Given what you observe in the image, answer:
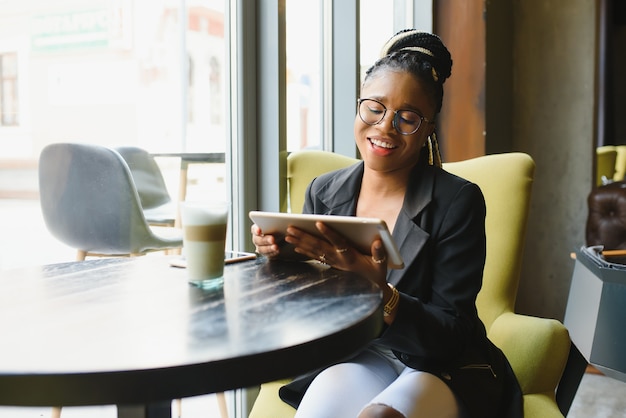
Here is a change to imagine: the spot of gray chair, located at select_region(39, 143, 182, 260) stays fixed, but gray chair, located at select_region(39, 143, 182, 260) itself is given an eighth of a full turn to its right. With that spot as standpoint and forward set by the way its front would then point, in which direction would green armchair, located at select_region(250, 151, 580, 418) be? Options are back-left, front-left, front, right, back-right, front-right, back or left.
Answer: front

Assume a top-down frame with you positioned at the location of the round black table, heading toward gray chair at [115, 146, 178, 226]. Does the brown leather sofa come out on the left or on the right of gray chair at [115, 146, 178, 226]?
right

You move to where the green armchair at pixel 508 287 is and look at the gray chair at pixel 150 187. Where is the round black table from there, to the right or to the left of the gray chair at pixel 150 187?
left

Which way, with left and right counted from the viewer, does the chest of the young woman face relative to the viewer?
facing the viewer and to the left of the viewer

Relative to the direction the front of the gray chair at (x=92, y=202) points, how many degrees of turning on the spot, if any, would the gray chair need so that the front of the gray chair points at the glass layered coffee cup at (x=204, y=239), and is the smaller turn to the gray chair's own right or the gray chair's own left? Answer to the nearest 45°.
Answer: approximately 135° to the gray chair's own right

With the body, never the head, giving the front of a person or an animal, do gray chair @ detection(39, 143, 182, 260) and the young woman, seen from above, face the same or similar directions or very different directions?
very different directions

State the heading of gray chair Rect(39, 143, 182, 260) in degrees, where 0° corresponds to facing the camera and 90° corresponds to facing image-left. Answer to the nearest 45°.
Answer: approximately 225°

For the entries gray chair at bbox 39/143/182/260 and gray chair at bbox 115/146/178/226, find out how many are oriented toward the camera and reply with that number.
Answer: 0

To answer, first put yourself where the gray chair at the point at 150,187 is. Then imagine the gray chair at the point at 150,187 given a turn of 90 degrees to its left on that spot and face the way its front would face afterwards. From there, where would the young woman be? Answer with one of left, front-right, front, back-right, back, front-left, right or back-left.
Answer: back

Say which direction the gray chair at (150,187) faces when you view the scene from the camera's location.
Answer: facing away from the viewer and to the right of the viewer

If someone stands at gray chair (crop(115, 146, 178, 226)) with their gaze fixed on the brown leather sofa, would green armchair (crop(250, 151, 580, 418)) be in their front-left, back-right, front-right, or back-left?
front-right
